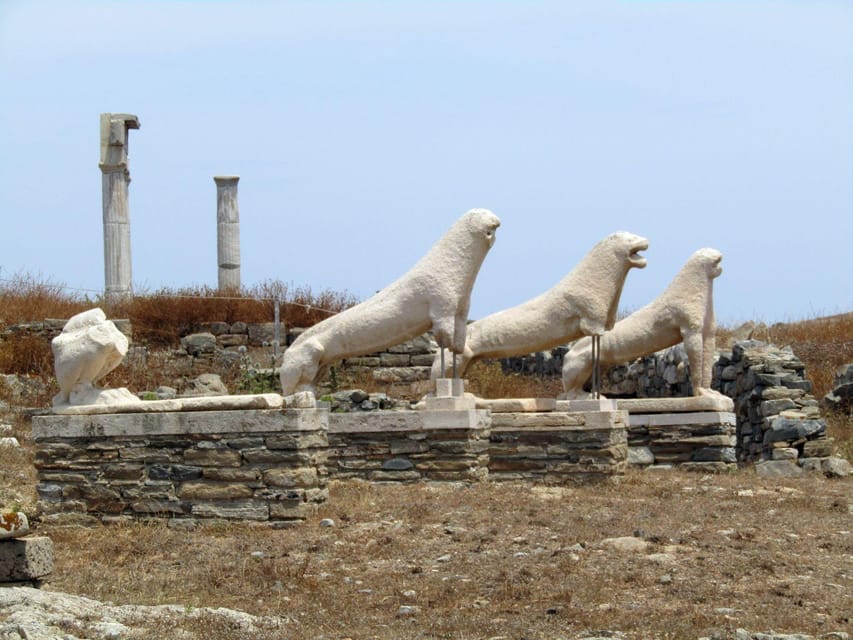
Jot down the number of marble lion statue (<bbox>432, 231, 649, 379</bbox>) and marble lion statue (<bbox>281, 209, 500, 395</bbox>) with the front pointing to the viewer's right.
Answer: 2

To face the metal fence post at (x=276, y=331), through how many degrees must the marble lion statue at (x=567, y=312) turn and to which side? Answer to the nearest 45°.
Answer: approximately 135° to its left

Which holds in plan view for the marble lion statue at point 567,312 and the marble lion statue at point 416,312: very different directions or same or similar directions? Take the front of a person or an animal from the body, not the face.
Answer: same or similar directions

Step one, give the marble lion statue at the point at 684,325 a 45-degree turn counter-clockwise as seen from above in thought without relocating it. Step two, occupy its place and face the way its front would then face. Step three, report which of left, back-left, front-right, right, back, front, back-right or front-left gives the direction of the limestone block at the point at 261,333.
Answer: left

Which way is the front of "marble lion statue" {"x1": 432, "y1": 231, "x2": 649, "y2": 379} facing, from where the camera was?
facing to the right of the viewer

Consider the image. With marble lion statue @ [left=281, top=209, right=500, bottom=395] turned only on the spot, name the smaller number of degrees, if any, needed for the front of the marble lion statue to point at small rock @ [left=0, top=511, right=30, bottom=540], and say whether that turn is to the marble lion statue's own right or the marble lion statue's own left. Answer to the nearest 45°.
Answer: approximately 135° to the marble lion statue's own right

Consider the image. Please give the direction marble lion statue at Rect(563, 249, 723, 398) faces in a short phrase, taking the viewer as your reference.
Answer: facing to the right of the viewer

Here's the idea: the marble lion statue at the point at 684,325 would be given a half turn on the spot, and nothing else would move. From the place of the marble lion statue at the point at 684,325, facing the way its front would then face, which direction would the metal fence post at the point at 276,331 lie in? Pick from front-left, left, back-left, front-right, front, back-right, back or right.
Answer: front-right

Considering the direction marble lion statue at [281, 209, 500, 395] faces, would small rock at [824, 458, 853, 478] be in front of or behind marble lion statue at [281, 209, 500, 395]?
in front

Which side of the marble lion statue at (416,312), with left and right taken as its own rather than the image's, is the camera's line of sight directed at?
right

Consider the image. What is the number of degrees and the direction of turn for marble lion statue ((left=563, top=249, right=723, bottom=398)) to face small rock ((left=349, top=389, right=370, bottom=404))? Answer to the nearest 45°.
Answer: approximately 180°

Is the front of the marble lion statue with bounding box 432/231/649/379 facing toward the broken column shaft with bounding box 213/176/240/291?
no

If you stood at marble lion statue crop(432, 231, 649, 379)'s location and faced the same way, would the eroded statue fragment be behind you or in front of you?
behind

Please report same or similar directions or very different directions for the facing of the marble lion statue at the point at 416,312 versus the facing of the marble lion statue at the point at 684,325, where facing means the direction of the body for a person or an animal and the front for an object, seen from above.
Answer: same or similar directions
